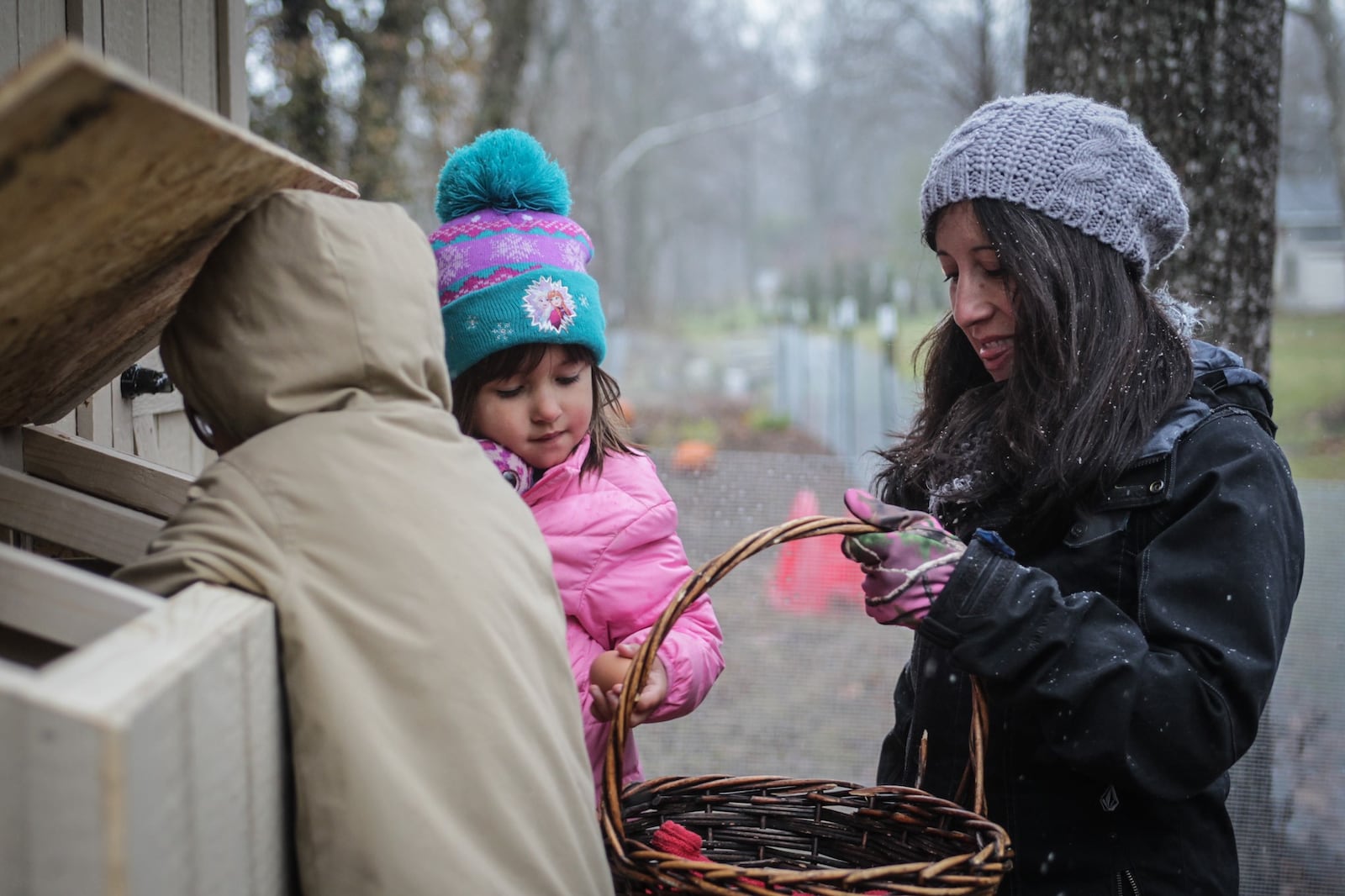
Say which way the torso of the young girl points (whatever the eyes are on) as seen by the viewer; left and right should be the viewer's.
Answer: facing the viewer

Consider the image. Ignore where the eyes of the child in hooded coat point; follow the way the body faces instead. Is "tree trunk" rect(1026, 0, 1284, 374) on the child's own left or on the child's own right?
on the child's own right

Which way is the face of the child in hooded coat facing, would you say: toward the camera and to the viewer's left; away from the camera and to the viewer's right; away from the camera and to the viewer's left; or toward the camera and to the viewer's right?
away from the camera and to the viewer's left

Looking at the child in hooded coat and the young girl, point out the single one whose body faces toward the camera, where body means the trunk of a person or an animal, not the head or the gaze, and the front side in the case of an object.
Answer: the young girl

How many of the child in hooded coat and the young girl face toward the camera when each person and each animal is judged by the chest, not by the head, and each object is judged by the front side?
1

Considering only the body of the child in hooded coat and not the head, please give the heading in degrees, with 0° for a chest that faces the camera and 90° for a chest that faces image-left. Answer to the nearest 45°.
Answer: approximately 135°

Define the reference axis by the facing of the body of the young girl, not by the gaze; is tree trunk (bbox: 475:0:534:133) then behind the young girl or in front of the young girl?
behind
